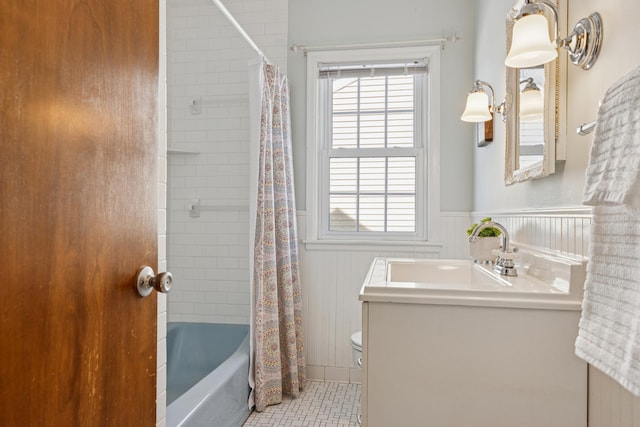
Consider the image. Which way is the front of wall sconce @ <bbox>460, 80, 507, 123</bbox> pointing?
to the viewer's left

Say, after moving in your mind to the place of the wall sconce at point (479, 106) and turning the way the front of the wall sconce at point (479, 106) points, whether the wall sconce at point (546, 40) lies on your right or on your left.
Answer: on your left

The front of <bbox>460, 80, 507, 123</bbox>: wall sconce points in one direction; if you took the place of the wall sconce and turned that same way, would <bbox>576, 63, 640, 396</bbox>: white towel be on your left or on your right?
on your left

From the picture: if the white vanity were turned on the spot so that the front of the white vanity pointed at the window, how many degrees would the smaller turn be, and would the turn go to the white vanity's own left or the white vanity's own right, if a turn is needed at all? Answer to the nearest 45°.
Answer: approximately 45° to the white vanity's own right

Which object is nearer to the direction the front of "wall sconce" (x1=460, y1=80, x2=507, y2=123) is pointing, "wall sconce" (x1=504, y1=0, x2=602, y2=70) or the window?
the window
